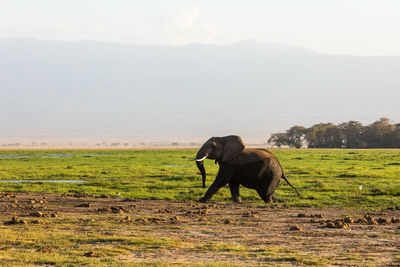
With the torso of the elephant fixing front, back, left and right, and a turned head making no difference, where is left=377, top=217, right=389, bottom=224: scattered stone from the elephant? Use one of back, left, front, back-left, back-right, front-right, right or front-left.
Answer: back-left

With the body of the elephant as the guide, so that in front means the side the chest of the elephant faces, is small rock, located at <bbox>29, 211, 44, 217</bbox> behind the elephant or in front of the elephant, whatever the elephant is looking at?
in front

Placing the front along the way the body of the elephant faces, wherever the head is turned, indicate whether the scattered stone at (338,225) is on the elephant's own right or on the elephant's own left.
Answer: on the elephant's own left

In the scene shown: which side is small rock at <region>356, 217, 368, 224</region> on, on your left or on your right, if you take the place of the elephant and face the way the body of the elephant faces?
on your left

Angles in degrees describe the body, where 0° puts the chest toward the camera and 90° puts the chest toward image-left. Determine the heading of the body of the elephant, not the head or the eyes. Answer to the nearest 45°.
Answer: approximately 90°

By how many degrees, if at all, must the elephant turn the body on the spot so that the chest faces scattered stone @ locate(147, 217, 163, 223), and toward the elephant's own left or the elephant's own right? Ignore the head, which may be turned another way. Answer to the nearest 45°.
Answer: approximately 45° to the elephant's own left

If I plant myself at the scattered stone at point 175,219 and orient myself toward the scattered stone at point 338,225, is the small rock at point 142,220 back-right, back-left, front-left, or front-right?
back-right

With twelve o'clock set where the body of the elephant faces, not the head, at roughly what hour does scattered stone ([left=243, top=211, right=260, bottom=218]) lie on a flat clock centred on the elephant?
The scattered stone is roughly at 9 o'clock from the elephant.

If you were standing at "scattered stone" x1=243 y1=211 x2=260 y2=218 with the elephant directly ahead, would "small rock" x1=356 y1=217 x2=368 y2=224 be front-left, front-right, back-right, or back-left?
back-right

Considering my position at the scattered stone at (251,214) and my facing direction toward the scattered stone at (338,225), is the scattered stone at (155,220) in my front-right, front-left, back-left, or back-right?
back-right
